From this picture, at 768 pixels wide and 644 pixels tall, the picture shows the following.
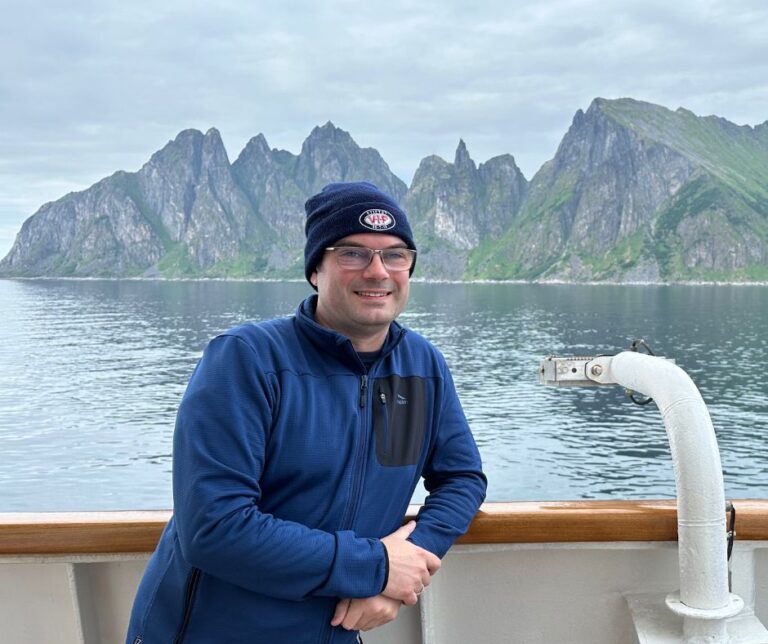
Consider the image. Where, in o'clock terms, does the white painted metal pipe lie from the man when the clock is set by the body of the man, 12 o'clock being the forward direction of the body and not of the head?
The white painted metal pipe is roughly at 10 o'clock from the man.

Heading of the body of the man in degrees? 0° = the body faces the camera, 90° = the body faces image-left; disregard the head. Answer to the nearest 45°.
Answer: approximately 315°
